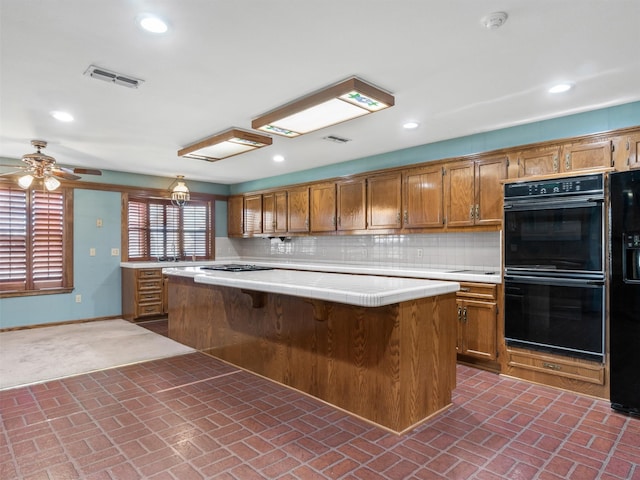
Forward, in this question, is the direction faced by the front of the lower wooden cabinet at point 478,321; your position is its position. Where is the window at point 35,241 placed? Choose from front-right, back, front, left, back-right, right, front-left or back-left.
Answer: front-right

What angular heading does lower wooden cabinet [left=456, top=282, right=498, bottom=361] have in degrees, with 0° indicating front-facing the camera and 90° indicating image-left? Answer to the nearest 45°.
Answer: approximately 45°

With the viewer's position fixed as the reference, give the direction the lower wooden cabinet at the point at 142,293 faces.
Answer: facing the viewer and to the right of the viewer

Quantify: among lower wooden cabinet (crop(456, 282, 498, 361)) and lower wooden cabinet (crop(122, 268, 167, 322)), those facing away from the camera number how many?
0

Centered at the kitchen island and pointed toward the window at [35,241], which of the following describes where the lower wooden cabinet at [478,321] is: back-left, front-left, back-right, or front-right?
back-right

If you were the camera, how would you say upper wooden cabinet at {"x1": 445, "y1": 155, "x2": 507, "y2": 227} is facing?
facing the viewer and to the left of the viewer

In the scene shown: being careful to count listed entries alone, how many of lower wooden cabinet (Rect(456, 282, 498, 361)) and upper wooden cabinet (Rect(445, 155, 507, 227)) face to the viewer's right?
0

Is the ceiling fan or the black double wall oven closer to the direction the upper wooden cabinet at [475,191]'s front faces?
the ceiling fan

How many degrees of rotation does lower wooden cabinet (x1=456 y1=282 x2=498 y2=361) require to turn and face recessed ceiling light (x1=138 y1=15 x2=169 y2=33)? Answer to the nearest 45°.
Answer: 0° — it already faces it
